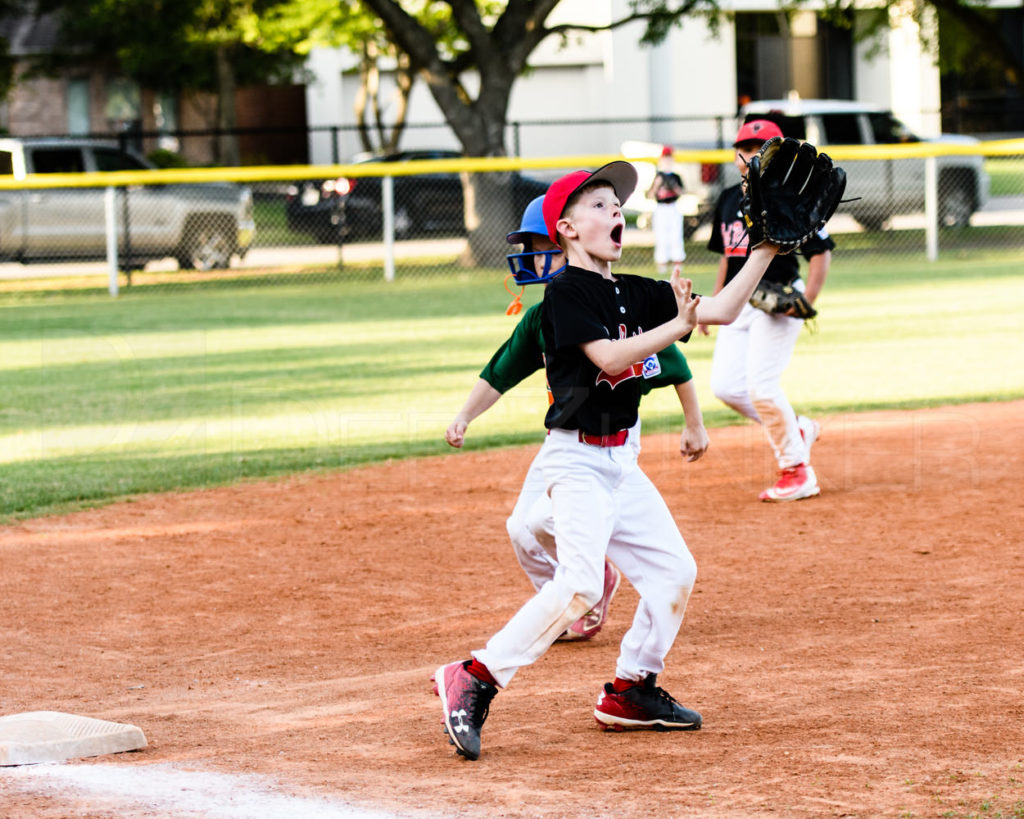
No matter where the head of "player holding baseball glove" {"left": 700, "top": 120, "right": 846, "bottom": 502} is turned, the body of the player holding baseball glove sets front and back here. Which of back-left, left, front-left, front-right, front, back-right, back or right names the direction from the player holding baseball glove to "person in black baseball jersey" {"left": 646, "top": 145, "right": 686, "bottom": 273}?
back-right

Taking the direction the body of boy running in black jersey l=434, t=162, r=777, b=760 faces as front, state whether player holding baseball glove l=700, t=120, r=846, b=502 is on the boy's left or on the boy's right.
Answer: on the boy's left

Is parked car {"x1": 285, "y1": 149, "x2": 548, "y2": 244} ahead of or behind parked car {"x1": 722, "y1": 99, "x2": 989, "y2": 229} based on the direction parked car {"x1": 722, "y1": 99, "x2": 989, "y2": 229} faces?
behind

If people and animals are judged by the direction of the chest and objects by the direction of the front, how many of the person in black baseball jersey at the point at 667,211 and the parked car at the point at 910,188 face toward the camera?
1

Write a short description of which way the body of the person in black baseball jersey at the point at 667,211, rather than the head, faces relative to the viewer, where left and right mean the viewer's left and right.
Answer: facing the viewer

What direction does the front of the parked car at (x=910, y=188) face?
to the viewer's right

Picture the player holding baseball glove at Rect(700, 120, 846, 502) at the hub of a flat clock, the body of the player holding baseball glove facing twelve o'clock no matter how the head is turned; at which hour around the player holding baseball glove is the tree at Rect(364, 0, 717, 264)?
The tree is roughly at 4 o'clock from the player holding baseball glove.

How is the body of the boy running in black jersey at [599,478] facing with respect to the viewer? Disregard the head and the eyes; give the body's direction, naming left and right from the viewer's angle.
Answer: facing the viewer and to the right of the viewer

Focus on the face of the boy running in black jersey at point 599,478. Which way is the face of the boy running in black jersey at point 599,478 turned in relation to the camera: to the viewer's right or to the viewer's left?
to the viewer's right

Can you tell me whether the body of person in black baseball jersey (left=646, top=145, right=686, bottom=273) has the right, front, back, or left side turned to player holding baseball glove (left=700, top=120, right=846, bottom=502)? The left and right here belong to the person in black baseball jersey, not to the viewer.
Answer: front
